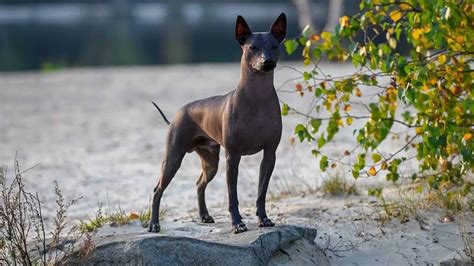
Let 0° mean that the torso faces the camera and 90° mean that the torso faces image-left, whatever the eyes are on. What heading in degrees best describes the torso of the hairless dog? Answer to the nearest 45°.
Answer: approximately 315°

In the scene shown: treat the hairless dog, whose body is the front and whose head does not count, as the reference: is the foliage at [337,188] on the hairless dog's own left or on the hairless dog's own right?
on the hairless dog's own left
